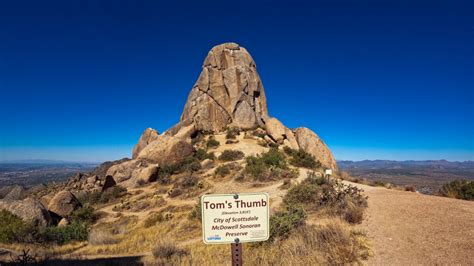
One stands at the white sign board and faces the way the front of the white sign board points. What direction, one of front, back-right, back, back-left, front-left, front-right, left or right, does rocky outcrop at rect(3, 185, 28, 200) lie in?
back-right

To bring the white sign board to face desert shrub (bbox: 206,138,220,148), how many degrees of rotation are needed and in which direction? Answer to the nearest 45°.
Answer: approximately 180°

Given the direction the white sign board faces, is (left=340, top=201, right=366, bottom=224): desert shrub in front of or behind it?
behind

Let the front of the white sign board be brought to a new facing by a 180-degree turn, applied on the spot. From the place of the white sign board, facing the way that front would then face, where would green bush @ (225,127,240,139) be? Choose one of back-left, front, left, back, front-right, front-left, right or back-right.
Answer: front

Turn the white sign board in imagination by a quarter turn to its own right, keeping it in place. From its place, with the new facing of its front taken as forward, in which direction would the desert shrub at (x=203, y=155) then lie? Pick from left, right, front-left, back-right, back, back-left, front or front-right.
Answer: right

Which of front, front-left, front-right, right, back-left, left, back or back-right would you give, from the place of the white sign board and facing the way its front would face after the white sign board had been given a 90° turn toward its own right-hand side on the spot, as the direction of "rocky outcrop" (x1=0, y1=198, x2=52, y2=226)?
front-right

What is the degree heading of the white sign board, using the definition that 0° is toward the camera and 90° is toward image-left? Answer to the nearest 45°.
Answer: approximately 0°

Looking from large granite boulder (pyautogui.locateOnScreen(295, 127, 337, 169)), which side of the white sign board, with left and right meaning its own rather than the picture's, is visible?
back

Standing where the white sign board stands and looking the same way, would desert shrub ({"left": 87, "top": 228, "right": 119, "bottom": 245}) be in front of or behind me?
behind

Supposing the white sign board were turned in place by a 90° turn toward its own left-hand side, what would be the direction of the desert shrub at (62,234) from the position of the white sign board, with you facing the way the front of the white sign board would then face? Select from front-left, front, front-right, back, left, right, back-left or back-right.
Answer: back-left

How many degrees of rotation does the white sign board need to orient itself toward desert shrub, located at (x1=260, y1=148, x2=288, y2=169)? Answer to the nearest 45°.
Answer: approximately 180°

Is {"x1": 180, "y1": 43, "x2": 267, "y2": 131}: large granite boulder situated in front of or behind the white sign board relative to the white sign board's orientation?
behind

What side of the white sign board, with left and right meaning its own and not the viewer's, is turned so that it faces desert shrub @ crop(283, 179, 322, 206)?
back

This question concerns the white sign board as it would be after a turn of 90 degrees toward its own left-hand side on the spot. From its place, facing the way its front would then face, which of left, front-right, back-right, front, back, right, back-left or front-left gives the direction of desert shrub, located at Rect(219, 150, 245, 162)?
left
